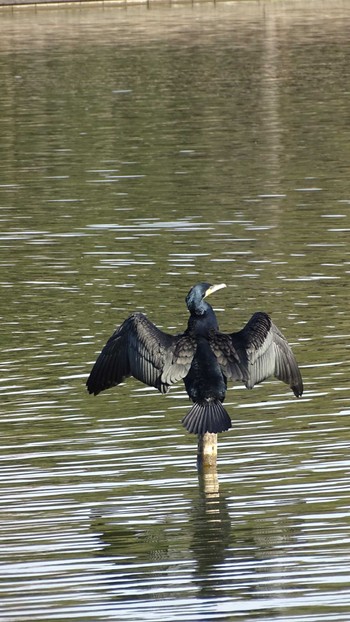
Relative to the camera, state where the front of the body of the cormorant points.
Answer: away from the camera
